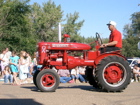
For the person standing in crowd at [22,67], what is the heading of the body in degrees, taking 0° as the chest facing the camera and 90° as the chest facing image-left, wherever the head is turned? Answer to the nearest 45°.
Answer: approximately 315°

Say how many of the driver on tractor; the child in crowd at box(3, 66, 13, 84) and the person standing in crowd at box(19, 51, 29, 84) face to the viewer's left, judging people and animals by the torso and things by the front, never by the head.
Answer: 1

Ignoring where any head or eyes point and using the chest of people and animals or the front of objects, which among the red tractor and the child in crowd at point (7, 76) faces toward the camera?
the child in crowd

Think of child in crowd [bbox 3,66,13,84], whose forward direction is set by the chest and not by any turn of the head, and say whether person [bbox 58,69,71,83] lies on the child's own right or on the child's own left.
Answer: on the child's own left

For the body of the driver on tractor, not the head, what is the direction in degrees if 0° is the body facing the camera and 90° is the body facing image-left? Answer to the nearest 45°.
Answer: approximately 90°

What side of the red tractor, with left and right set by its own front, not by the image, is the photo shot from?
left

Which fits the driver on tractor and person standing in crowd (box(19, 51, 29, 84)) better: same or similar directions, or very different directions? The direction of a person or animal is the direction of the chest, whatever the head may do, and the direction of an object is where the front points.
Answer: very different directions

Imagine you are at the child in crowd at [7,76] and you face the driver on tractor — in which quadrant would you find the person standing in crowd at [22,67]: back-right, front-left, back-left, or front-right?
front-left

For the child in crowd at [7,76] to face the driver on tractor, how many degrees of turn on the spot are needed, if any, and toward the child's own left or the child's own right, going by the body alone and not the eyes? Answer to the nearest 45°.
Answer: approximately 45° to the child's own left

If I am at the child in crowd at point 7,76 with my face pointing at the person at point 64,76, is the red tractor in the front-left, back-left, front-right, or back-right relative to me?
front-right

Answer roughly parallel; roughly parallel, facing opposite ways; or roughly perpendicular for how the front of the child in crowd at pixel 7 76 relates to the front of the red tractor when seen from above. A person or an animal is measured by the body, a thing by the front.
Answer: roughly perpendicular

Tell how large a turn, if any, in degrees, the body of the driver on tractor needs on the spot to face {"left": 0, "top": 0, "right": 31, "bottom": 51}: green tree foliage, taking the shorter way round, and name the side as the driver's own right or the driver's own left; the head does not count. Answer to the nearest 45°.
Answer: approximately 45° to the driver's own right

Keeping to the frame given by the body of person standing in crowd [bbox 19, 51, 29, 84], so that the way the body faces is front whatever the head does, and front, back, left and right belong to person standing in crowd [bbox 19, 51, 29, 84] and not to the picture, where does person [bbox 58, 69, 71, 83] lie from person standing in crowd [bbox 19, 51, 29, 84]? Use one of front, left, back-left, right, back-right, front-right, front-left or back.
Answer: front-left

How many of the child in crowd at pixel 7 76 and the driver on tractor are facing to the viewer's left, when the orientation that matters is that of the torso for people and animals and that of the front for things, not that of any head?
1
